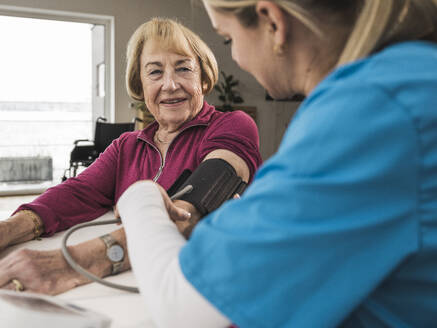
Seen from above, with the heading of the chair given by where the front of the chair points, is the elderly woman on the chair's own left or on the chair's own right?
on the chair's own left

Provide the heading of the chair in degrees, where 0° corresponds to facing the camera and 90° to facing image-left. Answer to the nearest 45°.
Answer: approximately 45°

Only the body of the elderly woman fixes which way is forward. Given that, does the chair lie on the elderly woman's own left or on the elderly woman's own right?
on the elderly woman's own right
